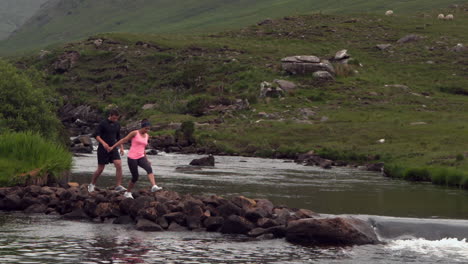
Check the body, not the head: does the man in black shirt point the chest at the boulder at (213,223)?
yes

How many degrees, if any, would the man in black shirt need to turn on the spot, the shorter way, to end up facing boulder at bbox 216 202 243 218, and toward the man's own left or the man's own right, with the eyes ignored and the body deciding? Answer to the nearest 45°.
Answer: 0° — they already face it

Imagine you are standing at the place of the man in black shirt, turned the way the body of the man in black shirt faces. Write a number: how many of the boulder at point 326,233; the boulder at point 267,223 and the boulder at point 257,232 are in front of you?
3

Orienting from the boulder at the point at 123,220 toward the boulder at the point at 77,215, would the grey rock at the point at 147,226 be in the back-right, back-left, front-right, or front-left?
back-left

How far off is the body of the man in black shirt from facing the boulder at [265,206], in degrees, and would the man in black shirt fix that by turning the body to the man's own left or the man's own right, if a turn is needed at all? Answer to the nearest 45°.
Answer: approximately 45° to the man's own left

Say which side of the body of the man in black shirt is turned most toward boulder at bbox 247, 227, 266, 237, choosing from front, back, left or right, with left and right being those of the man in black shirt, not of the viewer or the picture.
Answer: front

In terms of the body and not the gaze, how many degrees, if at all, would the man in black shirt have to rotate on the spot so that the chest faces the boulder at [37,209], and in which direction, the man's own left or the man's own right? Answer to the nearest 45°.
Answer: approximately 135° to the man's own right

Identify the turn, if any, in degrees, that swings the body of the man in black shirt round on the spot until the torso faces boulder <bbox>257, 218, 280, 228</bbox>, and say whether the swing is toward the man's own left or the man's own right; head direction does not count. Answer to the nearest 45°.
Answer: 0° — they already face it

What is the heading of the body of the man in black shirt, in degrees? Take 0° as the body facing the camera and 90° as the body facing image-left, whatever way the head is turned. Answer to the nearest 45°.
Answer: approximately 315°

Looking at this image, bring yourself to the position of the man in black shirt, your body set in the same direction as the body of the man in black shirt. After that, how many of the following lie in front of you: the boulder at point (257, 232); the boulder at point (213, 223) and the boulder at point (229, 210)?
3

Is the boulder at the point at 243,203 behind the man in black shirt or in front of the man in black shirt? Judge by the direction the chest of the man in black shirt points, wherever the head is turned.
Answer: in front
